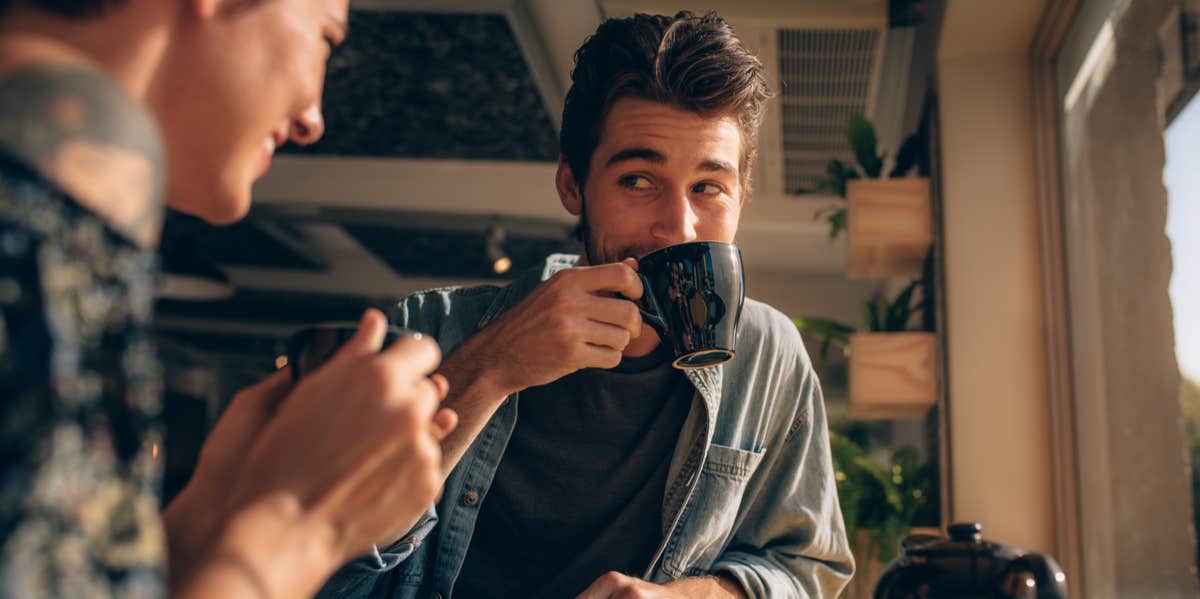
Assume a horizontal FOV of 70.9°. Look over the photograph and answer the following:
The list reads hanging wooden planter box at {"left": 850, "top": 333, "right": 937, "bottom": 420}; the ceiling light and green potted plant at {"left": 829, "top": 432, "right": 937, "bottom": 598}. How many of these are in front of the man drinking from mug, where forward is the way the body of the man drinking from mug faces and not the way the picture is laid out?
0

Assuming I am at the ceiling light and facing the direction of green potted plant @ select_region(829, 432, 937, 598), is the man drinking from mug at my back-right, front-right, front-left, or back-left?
front-right

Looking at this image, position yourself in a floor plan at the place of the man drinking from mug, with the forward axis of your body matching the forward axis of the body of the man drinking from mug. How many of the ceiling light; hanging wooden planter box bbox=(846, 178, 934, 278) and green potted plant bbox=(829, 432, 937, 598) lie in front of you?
0

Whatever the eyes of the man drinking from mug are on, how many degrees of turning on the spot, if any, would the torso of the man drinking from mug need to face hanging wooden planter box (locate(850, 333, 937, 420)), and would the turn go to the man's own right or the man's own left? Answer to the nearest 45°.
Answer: approximately 135° to the man's own left

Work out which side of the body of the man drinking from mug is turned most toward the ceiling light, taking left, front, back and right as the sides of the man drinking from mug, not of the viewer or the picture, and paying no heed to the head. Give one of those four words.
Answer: back

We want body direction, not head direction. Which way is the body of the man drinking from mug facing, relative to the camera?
toward the camera

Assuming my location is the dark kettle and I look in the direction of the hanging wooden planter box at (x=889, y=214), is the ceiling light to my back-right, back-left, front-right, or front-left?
front-left

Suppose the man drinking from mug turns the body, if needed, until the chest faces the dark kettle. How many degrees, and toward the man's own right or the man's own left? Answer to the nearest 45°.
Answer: approximately 45° to the man's own left

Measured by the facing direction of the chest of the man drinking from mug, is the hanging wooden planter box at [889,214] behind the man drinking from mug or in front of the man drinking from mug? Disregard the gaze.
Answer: behind

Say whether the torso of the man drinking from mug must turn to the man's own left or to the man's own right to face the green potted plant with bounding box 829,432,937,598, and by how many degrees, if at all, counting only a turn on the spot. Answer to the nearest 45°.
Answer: approximately 135° to the man's own left

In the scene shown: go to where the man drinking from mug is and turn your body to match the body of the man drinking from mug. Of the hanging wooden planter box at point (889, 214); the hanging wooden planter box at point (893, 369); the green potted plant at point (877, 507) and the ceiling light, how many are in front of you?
0
